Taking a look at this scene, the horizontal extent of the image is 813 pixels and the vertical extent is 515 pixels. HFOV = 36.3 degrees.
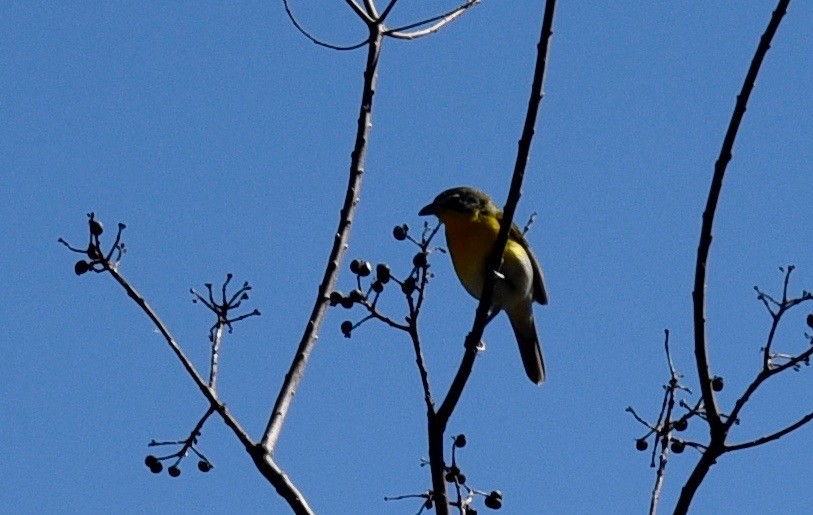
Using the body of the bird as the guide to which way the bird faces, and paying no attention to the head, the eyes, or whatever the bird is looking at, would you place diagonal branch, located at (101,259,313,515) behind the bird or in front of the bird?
in front

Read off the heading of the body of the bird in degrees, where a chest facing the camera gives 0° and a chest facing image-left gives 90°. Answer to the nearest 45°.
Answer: approximately 45°

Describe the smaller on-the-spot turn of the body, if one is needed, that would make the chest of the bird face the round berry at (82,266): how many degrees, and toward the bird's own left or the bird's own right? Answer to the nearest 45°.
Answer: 0° — it already faces it

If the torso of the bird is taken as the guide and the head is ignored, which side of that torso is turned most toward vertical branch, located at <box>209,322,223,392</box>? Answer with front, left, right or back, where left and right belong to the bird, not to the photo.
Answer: front
